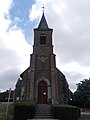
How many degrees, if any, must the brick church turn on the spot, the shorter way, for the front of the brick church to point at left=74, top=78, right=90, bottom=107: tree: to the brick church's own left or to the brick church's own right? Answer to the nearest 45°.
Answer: approximately 135° to the brick church's own left

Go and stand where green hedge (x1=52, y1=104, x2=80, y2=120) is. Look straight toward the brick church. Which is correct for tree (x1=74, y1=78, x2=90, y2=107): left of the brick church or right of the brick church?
right

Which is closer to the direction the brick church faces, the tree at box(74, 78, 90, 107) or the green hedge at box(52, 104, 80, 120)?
the green hedge

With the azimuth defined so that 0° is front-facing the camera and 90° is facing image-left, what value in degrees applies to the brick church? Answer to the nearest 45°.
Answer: approximately 0°

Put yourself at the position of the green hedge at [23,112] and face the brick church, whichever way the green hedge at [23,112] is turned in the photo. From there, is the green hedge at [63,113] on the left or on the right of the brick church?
right

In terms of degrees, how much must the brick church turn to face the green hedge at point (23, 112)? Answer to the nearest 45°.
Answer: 0° — it already faces it
